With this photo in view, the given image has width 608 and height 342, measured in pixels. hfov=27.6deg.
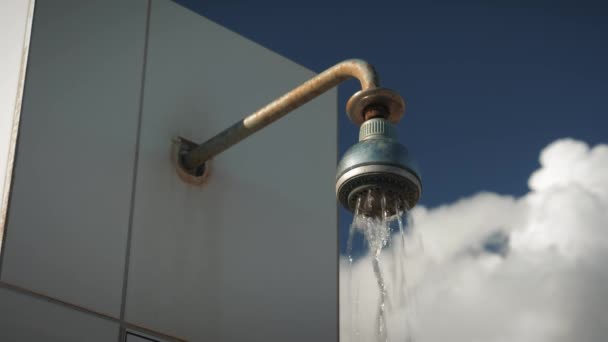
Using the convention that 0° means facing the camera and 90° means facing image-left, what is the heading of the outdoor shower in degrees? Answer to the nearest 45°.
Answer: approximately 315°
